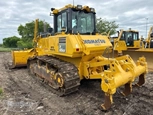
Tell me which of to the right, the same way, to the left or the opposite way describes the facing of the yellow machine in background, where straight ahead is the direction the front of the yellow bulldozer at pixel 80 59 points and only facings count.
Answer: the opposite way
